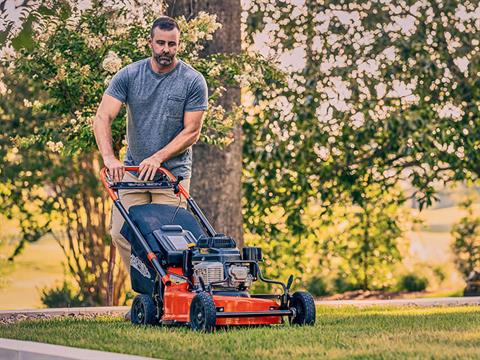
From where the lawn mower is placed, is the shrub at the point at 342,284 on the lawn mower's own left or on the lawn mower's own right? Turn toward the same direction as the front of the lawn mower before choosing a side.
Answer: on the lawn mower's own left

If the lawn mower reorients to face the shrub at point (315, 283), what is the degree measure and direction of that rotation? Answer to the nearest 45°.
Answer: approximately 135° to its left

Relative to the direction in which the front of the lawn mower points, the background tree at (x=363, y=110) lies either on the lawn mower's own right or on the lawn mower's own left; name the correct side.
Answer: on the lawn mower's own left

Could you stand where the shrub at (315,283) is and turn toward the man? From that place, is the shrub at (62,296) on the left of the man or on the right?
right

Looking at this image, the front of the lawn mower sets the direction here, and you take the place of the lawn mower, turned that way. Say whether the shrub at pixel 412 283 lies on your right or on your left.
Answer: on your left

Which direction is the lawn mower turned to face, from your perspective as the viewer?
facing the viewer and to the right of the viewer
